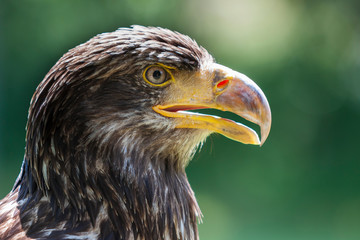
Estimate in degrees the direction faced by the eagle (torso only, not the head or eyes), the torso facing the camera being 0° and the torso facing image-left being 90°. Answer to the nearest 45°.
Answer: approximately 270°
